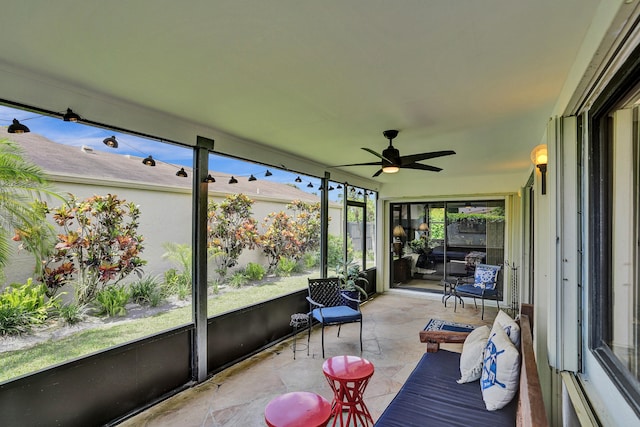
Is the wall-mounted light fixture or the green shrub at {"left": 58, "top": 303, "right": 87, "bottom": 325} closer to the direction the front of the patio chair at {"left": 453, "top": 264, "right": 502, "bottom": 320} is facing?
the green shrub

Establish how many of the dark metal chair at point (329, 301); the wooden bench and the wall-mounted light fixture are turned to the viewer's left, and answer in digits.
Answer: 2

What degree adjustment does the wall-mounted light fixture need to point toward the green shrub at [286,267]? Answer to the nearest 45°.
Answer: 0° — it already faces it

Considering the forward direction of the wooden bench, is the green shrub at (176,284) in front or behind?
in front

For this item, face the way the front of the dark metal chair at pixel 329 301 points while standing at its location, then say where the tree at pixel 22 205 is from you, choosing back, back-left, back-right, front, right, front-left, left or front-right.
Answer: right

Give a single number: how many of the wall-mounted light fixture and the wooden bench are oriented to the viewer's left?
2

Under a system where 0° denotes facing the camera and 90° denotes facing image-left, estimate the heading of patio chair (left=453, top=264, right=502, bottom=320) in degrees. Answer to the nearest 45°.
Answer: approximately 45°

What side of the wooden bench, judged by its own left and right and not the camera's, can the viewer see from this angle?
left

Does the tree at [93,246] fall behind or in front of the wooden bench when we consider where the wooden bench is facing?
in front

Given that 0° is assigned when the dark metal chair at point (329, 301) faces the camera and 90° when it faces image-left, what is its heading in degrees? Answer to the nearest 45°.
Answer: approximately 315°

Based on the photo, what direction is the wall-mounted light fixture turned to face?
to the viewer's left

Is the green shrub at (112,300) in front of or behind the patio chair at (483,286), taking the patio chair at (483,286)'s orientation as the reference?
in front
